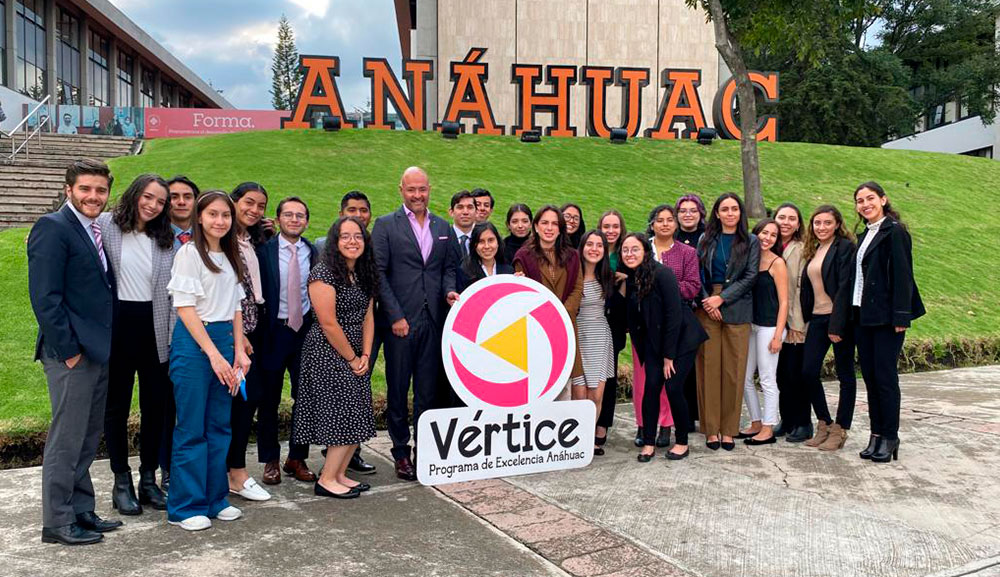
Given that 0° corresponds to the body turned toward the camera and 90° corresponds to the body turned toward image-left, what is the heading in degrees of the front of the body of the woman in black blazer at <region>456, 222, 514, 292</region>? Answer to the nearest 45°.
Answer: approximately 0°

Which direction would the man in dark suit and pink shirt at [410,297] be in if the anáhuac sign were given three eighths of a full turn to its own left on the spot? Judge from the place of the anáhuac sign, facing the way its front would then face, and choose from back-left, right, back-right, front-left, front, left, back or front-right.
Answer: back-right

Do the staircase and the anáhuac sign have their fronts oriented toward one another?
no

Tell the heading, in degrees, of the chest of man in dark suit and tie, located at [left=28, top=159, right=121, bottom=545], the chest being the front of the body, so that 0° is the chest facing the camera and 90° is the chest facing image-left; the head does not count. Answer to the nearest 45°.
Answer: approximately 315°

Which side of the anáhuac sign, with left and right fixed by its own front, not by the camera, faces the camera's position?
front

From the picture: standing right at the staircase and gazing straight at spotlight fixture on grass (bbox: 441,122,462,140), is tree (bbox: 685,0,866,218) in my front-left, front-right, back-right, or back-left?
front-right

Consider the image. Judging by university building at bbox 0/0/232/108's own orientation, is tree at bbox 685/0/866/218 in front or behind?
in front

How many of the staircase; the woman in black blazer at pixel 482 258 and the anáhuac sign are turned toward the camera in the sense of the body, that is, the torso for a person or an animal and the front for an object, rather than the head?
3

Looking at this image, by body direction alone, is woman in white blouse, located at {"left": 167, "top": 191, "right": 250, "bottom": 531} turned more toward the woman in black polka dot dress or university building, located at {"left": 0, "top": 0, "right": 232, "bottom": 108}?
the woman in black polka dot dress

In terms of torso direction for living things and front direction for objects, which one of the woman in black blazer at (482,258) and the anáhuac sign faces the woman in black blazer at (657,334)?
the anáhuac sign

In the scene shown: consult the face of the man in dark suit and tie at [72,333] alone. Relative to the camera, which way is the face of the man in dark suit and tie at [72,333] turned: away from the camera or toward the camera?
toward the camera

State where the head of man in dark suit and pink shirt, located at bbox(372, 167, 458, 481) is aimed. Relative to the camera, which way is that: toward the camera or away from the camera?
toward the camera

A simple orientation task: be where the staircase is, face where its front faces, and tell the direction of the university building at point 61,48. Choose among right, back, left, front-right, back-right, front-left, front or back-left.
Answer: back

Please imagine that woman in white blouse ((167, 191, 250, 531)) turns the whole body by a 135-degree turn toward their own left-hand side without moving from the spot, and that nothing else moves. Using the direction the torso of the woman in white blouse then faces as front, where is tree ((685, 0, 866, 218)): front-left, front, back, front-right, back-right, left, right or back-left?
front-right

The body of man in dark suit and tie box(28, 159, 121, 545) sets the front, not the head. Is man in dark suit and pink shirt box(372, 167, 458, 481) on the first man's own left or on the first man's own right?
on the first man's own left

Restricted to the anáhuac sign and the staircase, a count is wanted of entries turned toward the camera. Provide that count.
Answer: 2

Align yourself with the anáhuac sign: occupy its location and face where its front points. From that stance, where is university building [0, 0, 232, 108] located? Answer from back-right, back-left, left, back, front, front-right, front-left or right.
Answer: back-right

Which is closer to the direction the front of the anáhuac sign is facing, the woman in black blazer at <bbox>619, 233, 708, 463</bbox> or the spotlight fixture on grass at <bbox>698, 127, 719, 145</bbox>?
the woman in black blazer

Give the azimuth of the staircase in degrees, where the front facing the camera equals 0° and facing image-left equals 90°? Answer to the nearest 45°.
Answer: approximately 0°

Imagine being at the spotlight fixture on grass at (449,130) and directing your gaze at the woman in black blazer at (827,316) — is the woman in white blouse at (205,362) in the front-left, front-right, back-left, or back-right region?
front-right
